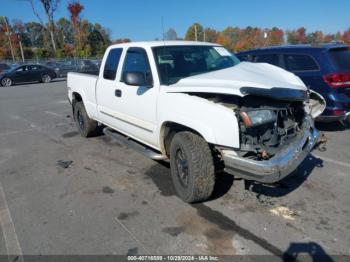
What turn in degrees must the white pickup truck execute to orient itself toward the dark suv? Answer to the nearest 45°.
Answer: approximately 90° to its left

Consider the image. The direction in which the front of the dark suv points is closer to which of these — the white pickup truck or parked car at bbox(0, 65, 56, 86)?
the parked car

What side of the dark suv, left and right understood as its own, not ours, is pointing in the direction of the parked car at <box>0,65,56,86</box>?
front

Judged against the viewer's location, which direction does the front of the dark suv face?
facing away from the viewer and to the left of the viewer

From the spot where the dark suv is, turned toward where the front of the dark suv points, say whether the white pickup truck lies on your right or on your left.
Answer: on your left

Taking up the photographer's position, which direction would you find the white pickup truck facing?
facing the viewer and to the right of the viewer

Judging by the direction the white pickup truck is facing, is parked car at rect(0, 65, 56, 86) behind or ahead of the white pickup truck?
behind
